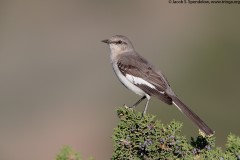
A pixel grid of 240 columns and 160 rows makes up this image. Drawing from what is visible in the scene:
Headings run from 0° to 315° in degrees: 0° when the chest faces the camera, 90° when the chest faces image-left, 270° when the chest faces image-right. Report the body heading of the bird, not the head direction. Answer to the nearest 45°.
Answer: approximately 90°
